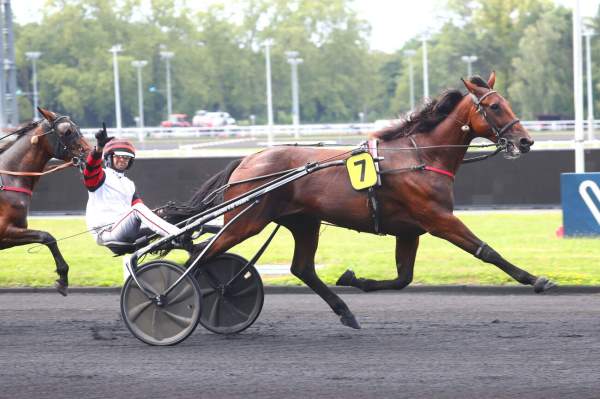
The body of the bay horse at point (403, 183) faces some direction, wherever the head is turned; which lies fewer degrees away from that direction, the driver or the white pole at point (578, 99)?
the white pole

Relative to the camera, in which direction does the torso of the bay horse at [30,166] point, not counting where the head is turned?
to the viewer's right

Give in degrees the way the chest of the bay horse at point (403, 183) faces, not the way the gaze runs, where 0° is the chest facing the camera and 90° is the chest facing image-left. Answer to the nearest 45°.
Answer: approximately 270°

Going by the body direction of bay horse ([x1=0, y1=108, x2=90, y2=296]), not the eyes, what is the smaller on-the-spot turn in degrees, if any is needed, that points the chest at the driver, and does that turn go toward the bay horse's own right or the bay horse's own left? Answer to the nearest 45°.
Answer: approximately 45° to the bay horse's own right

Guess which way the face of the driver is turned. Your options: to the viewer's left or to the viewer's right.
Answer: to the viewer's right

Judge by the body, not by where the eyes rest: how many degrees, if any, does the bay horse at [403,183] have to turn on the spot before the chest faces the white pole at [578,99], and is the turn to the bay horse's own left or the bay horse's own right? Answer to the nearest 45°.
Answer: approximately 90° to the bay horse's own left

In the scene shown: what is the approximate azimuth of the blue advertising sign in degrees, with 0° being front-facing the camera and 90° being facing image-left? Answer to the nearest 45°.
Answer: approximately 0°

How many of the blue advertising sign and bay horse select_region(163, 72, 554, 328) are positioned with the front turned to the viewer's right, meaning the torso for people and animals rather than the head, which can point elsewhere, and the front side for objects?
1

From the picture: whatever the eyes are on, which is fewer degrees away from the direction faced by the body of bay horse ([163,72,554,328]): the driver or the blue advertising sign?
the blue advertising sign
